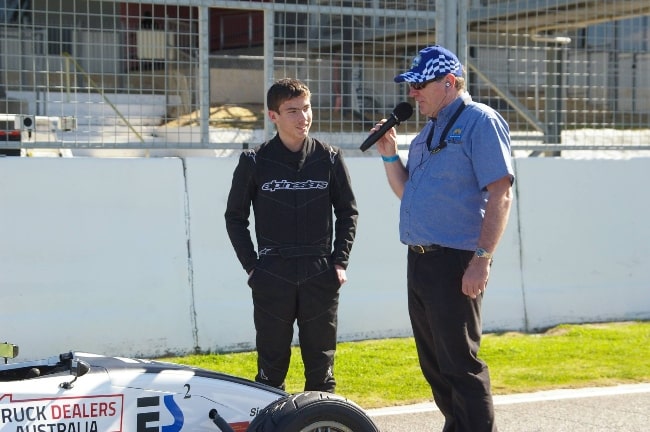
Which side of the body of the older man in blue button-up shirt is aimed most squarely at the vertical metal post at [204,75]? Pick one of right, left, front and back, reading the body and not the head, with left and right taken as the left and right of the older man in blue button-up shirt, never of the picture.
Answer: right

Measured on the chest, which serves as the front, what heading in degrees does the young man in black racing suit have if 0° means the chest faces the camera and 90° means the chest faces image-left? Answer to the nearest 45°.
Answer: approximately 0°

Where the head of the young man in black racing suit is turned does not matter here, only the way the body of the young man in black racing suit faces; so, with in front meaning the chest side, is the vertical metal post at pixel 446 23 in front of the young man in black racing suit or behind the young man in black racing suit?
behind

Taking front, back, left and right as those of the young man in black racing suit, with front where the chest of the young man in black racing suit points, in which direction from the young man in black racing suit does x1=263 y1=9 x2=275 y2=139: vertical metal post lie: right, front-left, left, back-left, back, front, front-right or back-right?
back

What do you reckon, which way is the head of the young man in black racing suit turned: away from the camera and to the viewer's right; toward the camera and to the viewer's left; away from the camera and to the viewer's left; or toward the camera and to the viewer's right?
toward the camera and to the viewer's right

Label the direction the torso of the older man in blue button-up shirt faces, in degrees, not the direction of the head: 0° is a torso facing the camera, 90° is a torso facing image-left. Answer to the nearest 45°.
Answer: approximately 45°

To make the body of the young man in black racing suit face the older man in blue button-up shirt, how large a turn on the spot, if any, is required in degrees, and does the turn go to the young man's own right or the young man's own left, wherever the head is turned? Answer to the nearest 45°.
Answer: approximately 45° to the young man's own left

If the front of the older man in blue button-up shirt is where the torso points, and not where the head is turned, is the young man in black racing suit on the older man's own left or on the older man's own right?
on the older man's own right

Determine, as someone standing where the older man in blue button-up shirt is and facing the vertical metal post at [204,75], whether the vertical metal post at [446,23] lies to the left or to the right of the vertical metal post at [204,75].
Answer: right

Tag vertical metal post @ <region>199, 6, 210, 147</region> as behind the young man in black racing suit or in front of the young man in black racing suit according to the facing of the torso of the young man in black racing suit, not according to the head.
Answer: behind

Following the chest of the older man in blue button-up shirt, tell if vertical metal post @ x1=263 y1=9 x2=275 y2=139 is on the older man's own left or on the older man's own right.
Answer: on the older man's own right

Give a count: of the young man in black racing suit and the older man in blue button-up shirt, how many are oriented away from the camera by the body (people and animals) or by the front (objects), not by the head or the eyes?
0
